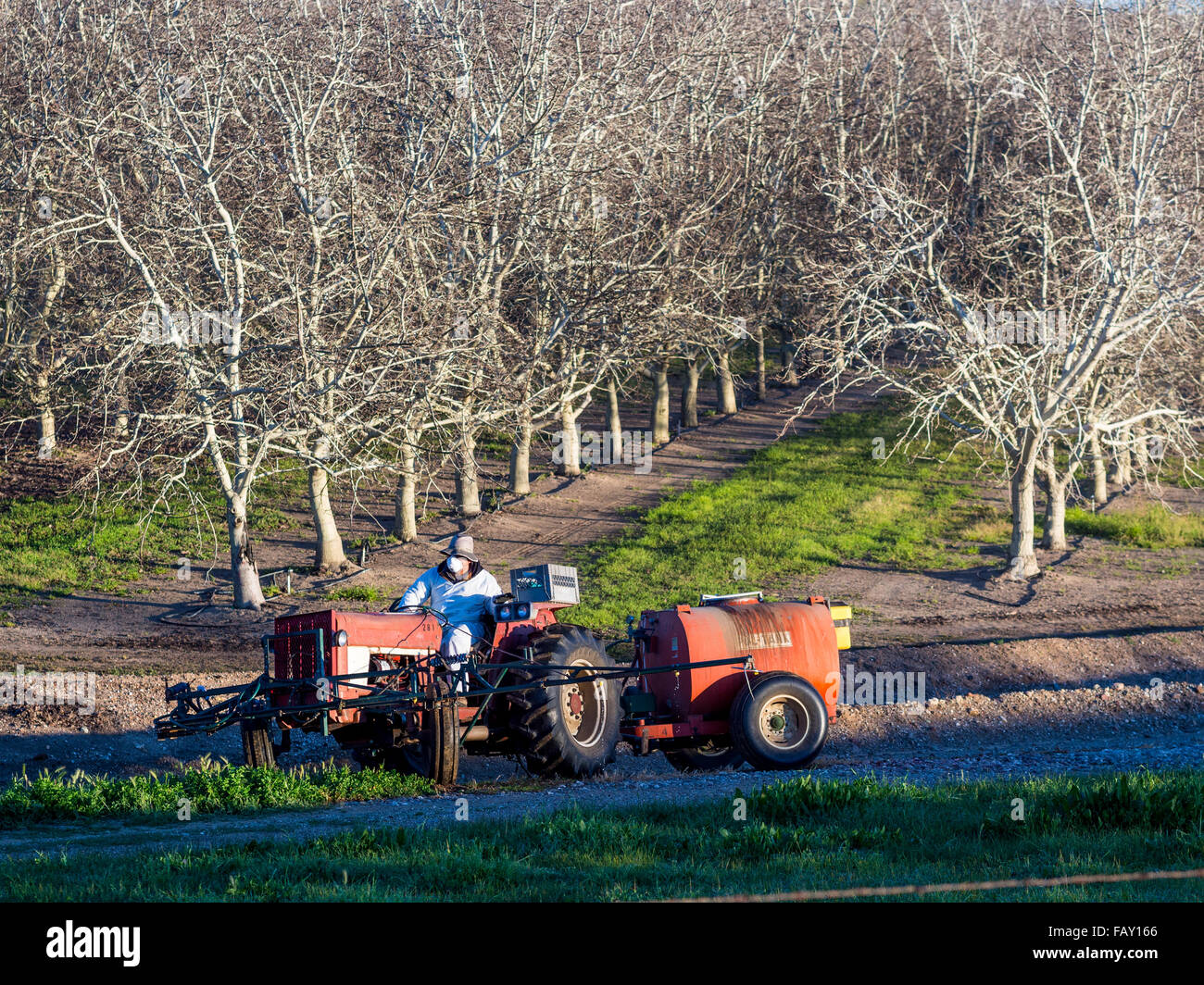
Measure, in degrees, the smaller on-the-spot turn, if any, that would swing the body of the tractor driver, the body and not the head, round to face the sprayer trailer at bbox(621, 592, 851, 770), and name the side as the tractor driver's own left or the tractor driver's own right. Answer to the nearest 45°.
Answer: approximately 135° to the tractor driver's own left

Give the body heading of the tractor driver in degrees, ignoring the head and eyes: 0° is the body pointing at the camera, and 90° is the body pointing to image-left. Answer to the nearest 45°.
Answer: approximately 45°
